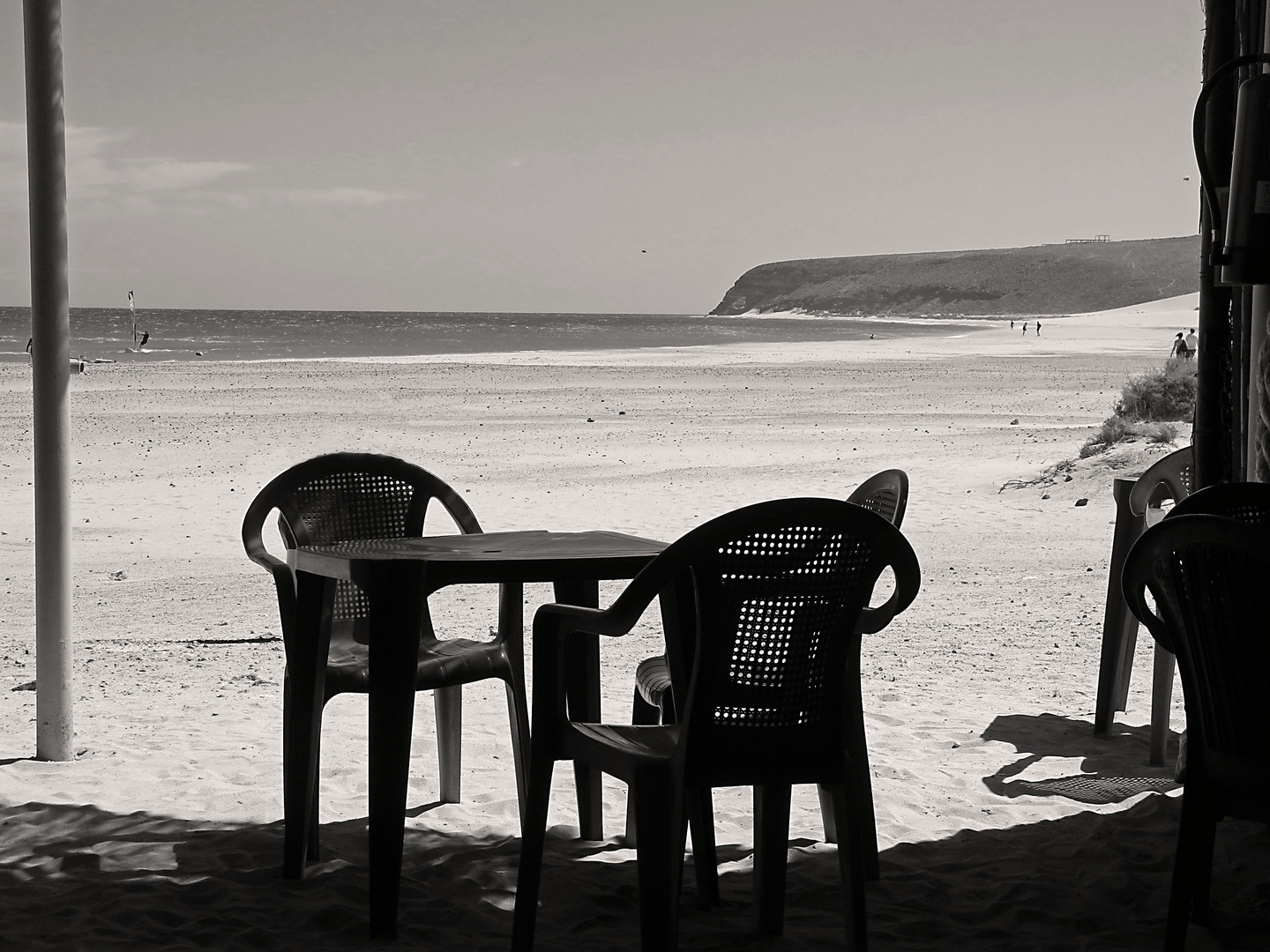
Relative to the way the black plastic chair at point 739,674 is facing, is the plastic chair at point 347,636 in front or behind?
in front

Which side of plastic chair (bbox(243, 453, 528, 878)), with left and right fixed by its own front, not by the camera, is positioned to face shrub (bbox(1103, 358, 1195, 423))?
left

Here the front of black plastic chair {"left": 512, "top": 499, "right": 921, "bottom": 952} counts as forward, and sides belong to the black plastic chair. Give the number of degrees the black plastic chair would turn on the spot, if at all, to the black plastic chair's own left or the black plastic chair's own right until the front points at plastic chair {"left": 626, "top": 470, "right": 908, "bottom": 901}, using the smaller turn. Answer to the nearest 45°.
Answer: approximately 45° to the black plastic chair's own right

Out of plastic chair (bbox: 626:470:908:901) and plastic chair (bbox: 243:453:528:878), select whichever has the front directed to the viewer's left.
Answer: plastic chair (bbox: 626:470:908:901)

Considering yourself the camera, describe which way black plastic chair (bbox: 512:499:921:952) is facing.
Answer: facing away from the viewer and to the left of the viewer

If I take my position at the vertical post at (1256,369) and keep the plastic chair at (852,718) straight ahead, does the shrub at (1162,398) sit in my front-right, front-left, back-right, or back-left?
back-right

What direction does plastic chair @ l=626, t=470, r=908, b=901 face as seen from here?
to the viewer's left

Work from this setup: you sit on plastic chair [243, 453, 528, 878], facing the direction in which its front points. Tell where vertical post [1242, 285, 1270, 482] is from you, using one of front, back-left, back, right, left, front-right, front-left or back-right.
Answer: front-left

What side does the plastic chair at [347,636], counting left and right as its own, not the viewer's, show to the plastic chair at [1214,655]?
front

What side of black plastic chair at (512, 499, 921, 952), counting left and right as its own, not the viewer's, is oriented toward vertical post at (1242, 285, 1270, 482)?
right
